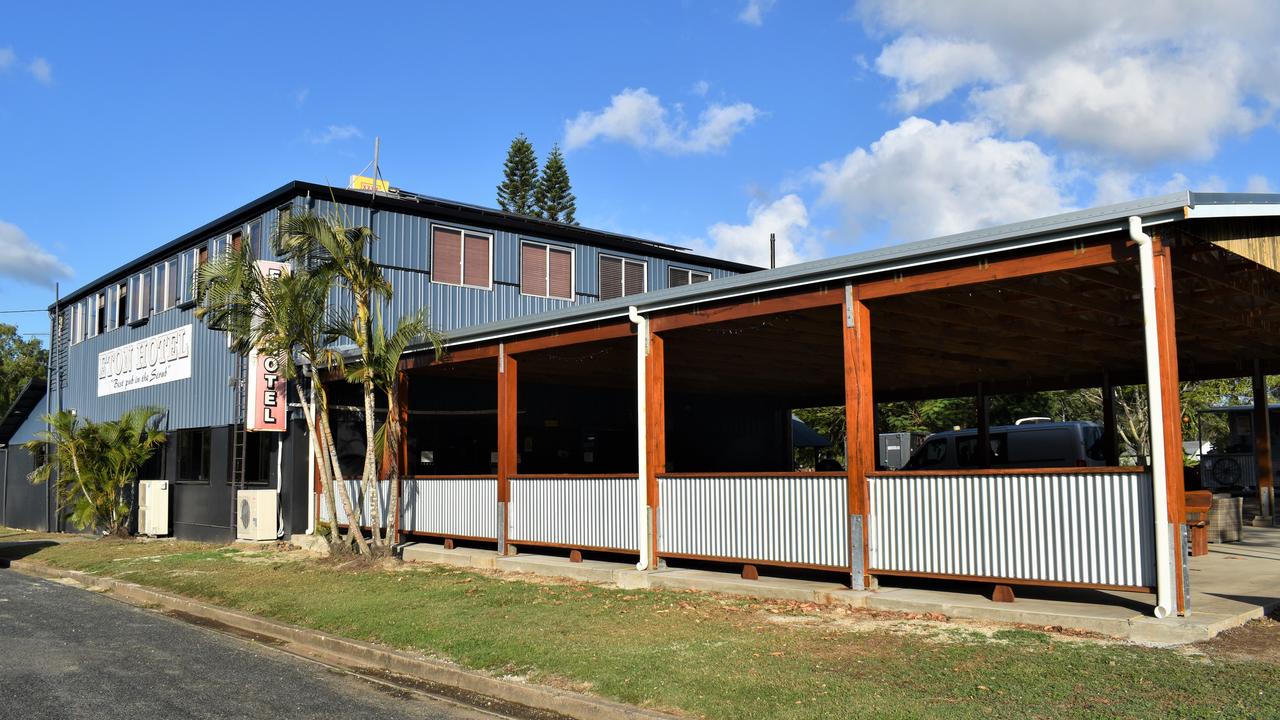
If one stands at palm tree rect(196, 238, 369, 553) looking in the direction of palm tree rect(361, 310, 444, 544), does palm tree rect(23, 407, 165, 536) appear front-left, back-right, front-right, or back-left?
back-left

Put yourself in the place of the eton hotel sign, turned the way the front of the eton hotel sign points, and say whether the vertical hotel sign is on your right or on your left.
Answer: on your left

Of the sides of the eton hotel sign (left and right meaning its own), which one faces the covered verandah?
left

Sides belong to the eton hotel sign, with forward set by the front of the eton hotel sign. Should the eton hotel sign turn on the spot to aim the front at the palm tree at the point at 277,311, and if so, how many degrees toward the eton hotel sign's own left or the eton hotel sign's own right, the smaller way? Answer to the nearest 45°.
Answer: approximately 45° to the eton hotel sign's own left

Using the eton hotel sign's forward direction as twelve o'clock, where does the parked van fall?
The parked van is roughly at 9 o'clock from the eton hotel sign.

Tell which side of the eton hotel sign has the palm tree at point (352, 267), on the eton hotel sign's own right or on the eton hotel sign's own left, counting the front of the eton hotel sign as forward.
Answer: on the eton hotel sign's own left

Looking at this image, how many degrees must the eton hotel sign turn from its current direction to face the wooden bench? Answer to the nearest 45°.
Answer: approximately 90° to its left
